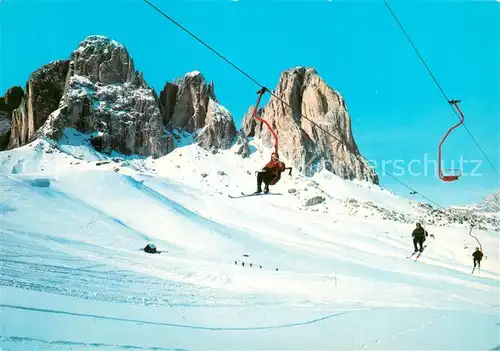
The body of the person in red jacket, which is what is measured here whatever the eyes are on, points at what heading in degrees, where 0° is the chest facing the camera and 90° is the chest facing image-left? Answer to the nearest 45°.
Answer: approximately 45°
